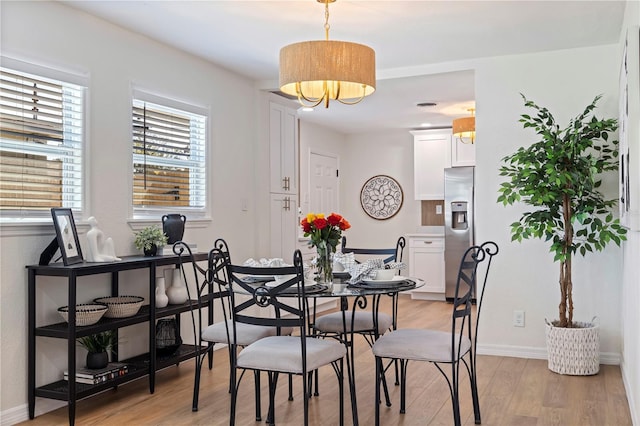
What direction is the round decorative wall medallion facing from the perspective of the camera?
toward the camera

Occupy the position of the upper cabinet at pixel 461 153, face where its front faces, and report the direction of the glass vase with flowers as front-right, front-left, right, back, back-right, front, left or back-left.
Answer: front

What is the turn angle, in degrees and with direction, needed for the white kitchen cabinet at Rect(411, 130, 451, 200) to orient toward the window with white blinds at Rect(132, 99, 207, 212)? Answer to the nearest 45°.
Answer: approximately 45° to its right

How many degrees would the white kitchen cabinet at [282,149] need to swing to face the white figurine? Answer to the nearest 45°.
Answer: approximately 90° to its right

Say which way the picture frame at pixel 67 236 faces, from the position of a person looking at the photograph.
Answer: facing the viewer and to the right of the viewer

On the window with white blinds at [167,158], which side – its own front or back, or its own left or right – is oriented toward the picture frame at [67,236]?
right

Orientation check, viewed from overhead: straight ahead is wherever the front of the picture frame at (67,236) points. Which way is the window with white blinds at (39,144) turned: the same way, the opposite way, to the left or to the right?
the same way

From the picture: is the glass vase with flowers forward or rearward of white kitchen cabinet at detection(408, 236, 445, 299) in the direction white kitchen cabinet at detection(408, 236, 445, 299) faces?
forward

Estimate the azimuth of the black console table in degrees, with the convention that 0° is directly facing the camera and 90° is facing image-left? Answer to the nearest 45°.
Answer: approximately 315°

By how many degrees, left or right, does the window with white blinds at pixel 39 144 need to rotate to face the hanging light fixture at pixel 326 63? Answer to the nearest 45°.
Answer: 0° — it already faces it
